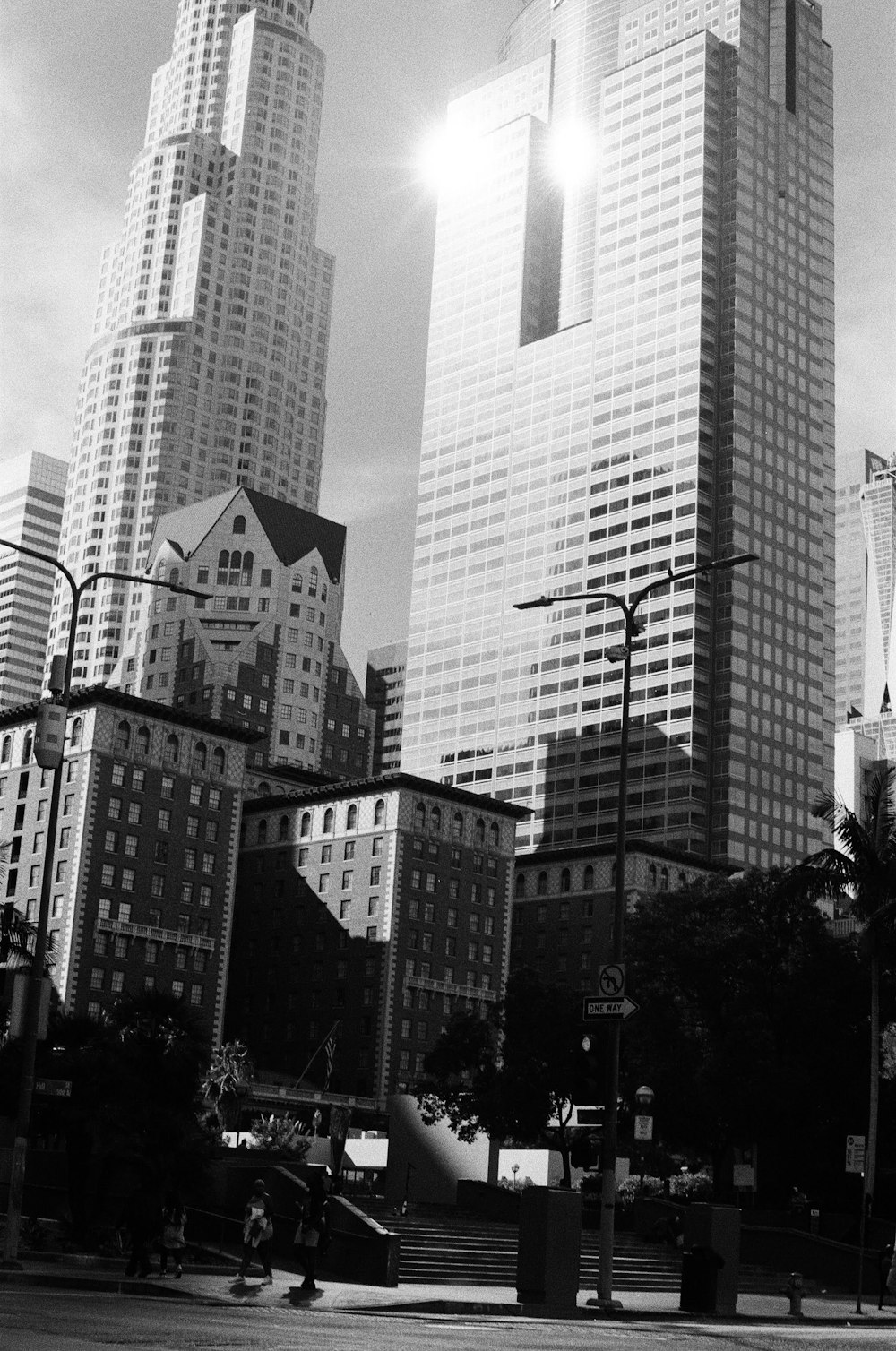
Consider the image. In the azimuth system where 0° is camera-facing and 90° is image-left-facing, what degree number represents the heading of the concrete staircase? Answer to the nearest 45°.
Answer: approximately 0°

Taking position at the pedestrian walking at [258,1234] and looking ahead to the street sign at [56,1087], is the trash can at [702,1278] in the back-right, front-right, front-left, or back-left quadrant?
back-left

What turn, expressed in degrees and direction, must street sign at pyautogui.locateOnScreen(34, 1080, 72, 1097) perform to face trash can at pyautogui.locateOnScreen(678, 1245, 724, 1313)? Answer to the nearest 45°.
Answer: approximately 90° to its left

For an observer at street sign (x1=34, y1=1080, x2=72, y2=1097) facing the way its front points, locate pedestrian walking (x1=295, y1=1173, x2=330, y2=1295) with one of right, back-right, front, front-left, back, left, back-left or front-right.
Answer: left

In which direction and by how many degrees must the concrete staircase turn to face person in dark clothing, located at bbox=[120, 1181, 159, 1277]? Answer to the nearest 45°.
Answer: approximately 45° to its right

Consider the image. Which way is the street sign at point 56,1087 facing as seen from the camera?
toward the camera

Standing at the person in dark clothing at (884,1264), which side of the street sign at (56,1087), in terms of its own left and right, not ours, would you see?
left

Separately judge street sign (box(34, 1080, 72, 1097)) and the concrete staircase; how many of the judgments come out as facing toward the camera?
2

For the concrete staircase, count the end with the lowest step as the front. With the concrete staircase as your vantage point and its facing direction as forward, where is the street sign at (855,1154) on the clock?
The street sign is roughly at 9 o'clock from the concrete staircase.

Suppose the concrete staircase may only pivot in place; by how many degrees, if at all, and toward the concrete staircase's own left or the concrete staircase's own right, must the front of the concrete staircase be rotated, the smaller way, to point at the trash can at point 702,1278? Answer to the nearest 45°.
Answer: approximately 45° to the concrete staircase's own left

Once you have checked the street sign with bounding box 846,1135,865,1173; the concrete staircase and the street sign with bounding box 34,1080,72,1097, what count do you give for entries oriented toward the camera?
3

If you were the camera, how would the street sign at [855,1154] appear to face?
facing the viewer
